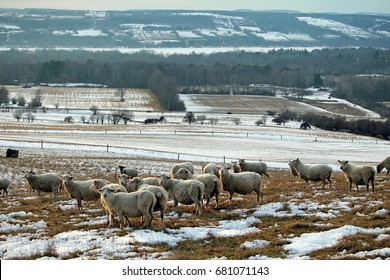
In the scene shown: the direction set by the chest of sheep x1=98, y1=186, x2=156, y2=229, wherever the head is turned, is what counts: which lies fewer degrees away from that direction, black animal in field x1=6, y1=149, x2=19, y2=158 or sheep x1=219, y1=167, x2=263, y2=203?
the black animal in field

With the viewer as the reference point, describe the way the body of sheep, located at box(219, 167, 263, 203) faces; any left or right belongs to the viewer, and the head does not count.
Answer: facing to the left of the viewer

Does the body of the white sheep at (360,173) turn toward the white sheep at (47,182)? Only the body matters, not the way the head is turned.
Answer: yes

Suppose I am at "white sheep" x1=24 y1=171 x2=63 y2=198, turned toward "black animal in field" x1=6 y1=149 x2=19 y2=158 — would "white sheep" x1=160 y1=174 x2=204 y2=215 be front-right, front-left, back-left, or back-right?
back-right

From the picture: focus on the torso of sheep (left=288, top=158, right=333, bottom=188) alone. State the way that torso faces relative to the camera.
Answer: to the viewer's left

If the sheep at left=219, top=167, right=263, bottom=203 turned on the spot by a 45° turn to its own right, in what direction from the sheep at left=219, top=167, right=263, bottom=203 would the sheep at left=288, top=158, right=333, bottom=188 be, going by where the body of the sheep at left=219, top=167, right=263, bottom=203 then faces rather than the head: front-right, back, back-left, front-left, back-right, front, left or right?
right

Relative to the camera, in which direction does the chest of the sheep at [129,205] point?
to the viewer's left

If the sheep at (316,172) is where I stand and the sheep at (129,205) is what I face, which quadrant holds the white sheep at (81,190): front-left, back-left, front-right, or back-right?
front-right

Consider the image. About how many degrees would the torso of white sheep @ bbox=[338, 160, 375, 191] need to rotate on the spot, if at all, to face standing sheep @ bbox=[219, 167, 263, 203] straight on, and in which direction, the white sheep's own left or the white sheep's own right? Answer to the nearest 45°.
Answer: approximately 45° to the white sheep's own left

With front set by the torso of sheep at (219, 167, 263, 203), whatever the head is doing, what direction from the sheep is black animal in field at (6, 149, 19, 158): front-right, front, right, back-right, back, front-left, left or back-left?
front-right

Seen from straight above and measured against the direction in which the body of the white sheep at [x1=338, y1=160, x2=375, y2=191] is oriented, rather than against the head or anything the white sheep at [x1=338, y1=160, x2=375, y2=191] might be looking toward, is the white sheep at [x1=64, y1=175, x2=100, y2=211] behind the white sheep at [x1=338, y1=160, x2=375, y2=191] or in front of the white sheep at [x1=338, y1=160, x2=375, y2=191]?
in front

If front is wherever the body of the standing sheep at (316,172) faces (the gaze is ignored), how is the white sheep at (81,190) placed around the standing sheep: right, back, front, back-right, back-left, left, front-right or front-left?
front-left
